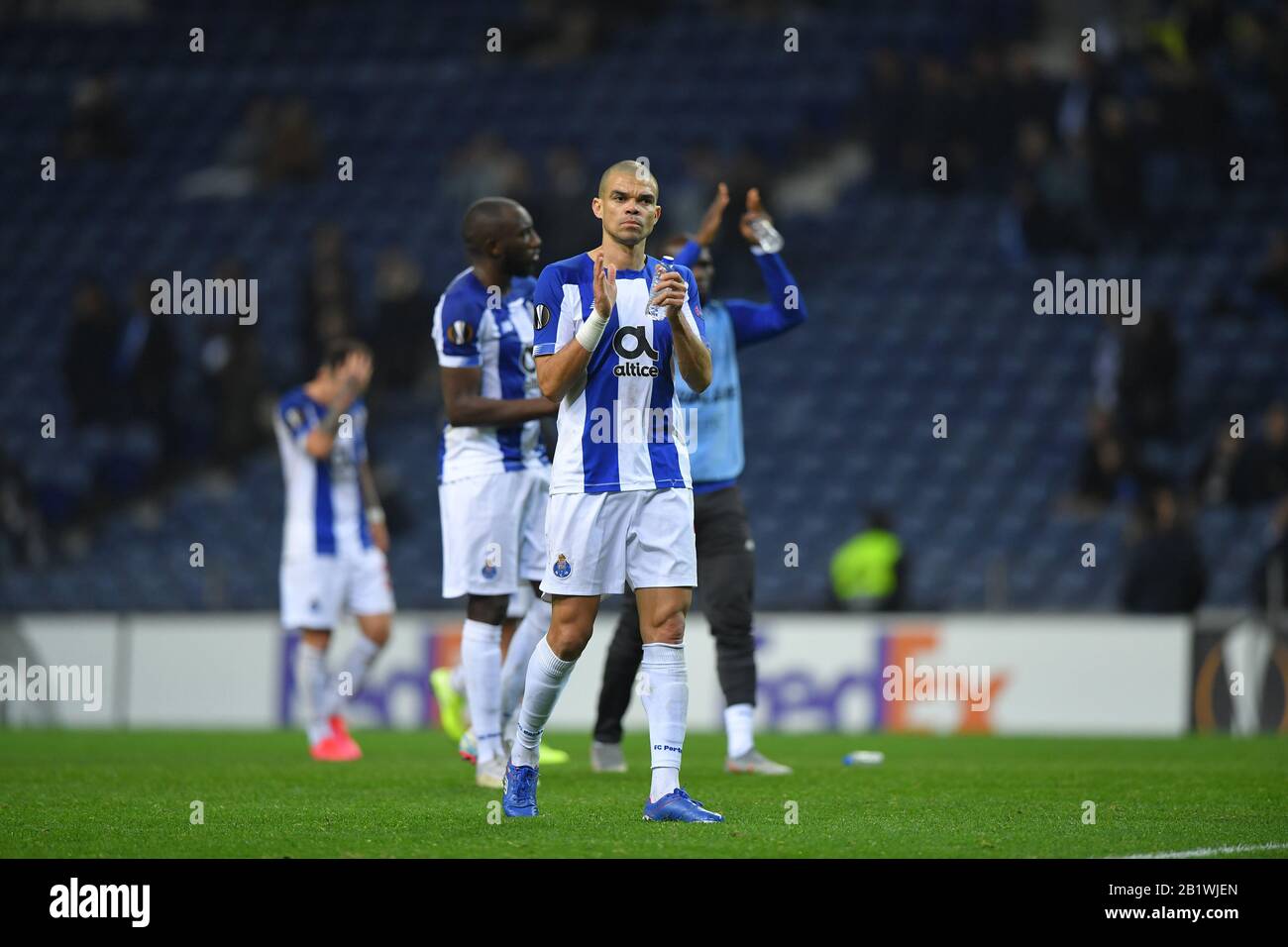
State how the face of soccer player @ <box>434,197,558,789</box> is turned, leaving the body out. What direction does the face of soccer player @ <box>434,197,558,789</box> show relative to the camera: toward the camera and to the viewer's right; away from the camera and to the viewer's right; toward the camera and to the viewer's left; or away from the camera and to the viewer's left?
toward the camera and to the viewer's right

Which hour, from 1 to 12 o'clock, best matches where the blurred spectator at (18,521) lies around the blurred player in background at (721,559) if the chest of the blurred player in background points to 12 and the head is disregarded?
The blurred spectator is roughly at 5 o'clock from the blurred player in background.

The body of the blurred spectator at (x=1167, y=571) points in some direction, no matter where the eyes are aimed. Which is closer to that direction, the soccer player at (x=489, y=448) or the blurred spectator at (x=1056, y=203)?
the soccer player

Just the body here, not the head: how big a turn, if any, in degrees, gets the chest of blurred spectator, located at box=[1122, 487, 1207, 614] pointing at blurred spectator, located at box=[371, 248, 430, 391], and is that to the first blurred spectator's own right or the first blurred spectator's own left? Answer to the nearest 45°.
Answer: approximately 90° to the first blurred spectator's own right

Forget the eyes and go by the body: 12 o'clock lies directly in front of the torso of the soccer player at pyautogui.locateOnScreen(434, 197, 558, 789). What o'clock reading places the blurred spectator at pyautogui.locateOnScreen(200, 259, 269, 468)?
The blurred spectator is roughly at 7 o'clock from the soccer player.

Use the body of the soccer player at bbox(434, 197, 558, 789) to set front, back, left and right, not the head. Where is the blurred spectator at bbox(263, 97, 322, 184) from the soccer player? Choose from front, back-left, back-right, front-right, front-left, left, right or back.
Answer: back-left

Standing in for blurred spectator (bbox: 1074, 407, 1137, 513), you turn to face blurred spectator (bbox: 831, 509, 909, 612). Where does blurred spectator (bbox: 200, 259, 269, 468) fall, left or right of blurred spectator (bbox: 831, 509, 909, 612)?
right

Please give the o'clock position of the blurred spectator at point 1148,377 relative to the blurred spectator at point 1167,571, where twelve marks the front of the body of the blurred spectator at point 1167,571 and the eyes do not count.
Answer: the blurred spectator at point 1148,377 is roughly at 6 o'clock from the blurred spectator at point 1167,571.

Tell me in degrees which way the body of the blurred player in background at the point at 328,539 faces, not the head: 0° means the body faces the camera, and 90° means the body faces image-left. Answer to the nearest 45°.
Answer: approximately 315°

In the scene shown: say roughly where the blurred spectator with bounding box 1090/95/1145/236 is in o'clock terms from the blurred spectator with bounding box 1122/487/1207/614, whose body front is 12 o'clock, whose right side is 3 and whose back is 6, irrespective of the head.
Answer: the blurred spectator with bounding box 1090/95/1145/236 is roughly at 6 o'clock from the blurred spectator with bounding box 1122/487/1207/614.

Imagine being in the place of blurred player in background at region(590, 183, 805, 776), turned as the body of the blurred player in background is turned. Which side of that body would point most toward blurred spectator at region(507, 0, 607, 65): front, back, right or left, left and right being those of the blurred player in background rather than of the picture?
back
